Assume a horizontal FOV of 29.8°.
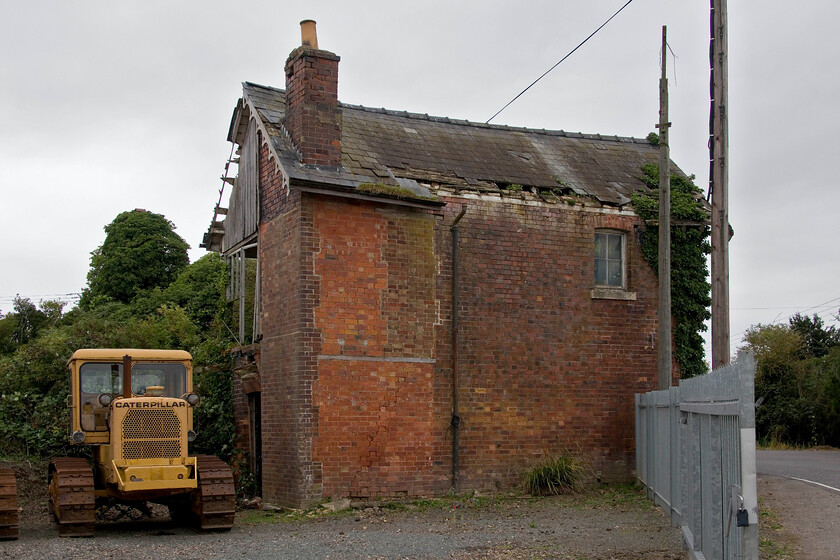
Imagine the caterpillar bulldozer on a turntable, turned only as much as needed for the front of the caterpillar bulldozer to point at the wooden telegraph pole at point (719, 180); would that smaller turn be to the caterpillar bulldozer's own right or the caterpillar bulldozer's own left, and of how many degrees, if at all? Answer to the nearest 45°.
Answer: approximately 90° to the caterpillar bulldozer's own left

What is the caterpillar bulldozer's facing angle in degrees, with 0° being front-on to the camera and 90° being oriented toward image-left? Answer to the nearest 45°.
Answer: approximately 0°

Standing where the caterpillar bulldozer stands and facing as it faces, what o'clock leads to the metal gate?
The metal gate is roughly at 11 o'clock from the caterpillar bulldozer.

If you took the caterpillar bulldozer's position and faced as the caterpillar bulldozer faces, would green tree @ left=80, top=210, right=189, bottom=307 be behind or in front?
behind

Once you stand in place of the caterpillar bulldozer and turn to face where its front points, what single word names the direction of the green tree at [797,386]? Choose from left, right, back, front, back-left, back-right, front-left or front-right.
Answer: back-left

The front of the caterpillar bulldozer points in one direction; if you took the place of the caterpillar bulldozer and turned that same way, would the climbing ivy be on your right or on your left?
on your left

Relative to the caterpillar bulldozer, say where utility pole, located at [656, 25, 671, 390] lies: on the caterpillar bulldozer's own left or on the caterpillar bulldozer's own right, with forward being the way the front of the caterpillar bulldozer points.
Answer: on the caterpillar bulldozer's own left
